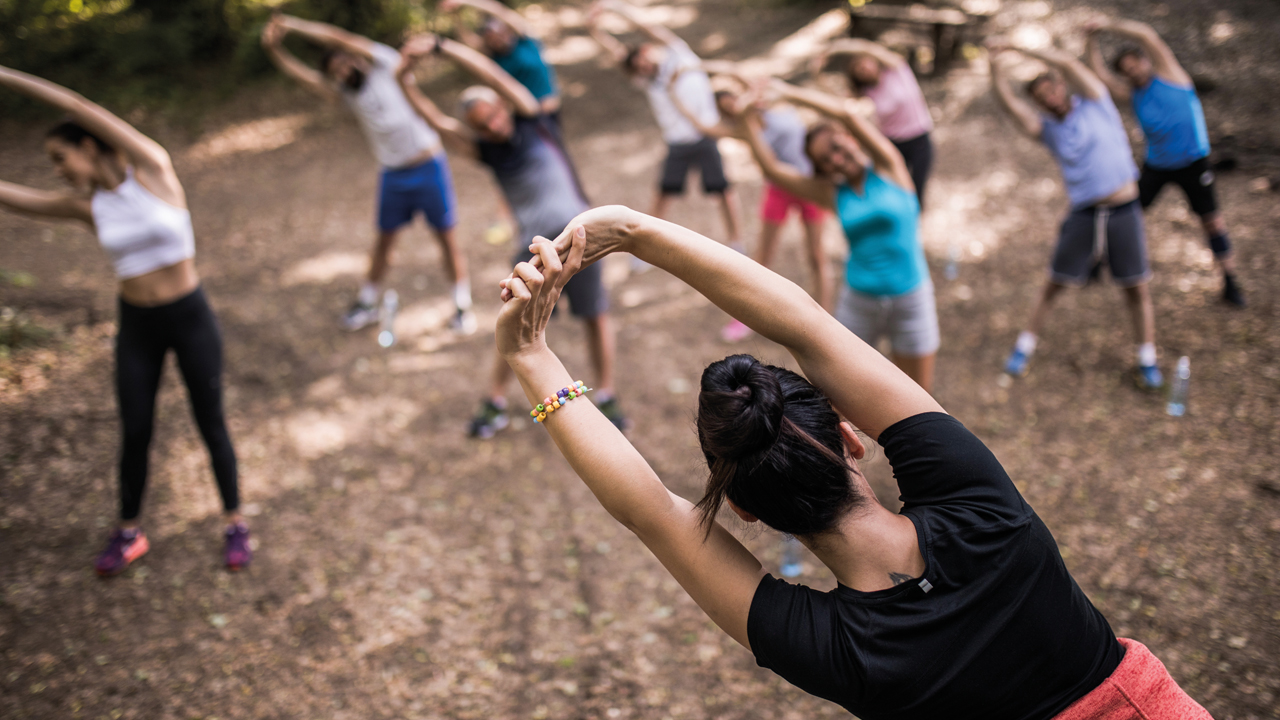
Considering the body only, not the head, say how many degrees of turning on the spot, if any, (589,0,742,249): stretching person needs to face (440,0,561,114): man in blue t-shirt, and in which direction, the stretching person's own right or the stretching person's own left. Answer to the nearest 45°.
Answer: approximately 90° to the stretching person's own right

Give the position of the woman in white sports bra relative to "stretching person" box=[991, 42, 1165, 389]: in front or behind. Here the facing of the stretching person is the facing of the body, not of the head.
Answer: in front

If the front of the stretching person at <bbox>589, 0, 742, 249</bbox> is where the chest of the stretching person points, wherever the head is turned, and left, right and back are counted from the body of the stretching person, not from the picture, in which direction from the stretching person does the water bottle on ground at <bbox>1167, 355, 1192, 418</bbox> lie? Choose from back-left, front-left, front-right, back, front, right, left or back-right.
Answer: front-left

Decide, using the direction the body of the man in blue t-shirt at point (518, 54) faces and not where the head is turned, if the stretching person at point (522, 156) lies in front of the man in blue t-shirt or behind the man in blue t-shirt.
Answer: in front

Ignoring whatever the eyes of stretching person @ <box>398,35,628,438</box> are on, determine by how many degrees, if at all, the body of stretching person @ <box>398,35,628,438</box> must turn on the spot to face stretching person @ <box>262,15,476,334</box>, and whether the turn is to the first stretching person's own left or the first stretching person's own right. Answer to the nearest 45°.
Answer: approximately 135° to the first stretching person's own right

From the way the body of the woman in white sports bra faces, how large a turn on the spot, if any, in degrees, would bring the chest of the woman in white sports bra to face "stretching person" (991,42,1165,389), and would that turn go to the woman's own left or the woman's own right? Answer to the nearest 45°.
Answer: approximately 90° to the woman's own left

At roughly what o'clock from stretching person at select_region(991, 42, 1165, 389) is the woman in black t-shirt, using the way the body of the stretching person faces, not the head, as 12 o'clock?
The woman in black t-shirt is roughly at 12 o'clock from the stretching person.

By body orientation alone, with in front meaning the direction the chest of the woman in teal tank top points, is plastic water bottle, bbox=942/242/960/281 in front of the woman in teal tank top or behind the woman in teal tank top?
behind

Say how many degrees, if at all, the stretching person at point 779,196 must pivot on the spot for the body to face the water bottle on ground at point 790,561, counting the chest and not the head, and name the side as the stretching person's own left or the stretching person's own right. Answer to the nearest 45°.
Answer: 0° — they already face it

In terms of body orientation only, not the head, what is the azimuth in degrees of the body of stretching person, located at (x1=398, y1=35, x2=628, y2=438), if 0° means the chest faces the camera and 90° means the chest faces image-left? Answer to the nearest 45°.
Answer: approximately 0°

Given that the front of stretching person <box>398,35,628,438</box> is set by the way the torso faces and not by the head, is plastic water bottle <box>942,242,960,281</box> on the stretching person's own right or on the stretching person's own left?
on the stretching person's own left
